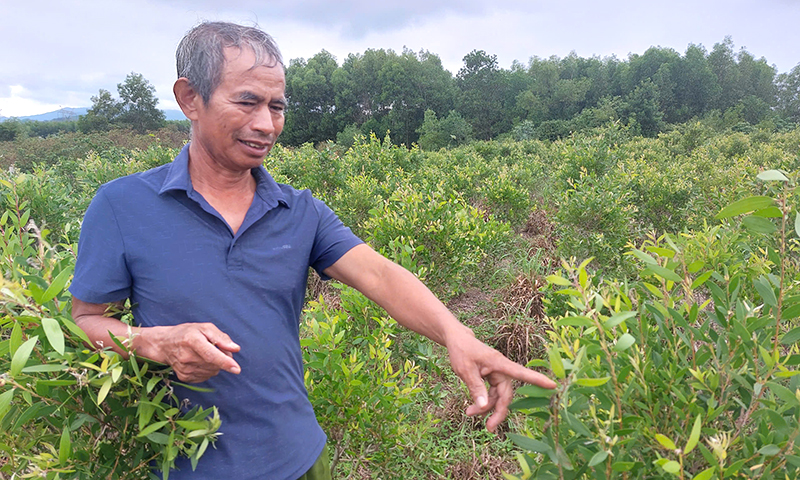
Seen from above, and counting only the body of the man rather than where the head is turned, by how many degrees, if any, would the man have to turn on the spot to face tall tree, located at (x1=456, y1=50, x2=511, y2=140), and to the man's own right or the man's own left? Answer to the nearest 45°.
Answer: approximately 135° to the man's own left

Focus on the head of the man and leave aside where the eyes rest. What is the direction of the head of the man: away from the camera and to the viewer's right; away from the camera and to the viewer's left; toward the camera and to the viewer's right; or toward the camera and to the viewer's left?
toward the camera and to the viewer's right

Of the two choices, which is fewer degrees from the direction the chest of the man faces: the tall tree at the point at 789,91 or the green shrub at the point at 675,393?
the green shrub

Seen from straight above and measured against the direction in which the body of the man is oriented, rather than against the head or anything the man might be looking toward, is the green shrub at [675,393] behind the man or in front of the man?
in front

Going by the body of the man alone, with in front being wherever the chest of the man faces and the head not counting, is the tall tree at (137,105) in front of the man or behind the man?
behind

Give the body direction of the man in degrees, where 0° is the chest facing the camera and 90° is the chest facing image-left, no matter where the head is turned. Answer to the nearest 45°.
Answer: approximately 315°

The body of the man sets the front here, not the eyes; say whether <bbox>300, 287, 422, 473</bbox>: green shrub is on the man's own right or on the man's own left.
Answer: on the man's own left
